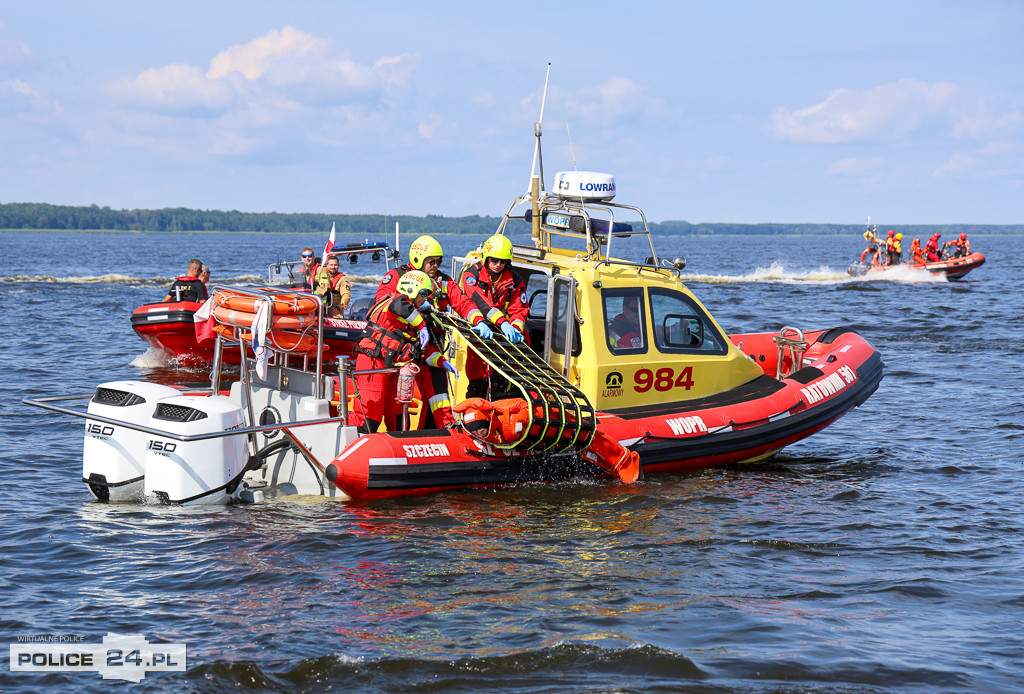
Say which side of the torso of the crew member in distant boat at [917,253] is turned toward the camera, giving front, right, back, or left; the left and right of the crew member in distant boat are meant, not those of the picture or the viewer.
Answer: right

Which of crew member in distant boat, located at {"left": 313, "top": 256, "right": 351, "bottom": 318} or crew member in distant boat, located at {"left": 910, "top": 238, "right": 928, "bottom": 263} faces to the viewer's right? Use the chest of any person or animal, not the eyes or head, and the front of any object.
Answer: crew member in distant boat, located at {"left": 910, "top": 238, "right": 928, "bottom": 263}

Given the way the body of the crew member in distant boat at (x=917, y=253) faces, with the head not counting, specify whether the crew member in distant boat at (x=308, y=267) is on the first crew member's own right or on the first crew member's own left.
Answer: on the first crew member's own right

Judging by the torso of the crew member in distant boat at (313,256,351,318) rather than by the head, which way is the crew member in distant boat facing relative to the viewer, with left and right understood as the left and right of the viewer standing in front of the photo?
facing the viewer and to the left of the viewer

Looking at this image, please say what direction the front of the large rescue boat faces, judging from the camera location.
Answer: facing away from the viewer and to the right of the viewer

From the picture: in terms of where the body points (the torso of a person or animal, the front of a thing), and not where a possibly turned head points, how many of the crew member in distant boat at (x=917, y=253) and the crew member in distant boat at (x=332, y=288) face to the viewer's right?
1

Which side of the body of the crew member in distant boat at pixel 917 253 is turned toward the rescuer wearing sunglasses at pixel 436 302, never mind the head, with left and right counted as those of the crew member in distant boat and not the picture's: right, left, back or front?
right

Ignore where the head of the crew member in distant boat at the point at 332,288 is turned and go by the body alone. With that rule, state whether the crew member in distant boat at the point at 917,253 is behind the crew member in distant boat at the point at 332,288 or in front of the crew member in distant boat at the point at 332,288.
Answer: behind

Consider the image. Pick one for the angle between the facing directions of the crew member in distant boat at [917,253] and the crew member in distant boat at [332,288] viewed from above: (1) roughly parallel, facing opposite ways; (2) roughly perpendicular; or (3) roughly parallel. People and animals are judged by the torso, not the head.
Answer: roughly perpendicular

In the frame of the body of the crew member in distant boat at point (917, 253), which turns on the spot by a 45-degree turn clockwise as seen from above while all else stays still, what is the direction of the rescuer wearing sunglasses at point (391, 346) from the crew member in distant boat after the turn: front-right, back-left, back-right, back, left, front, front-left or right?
front-right

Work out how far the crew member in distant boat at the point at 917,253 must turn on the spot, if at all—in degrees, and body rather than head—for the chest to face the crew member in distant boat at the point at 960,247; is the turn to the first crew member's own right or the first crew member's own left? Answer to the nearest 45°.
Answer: approximately 45° to the first crew member's own left
